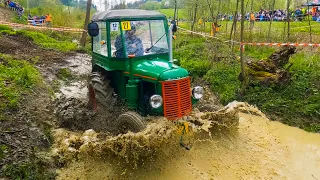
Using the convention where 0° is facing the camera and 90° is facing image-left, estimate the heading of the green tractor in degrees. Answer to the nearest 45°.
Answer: approximately 315°
